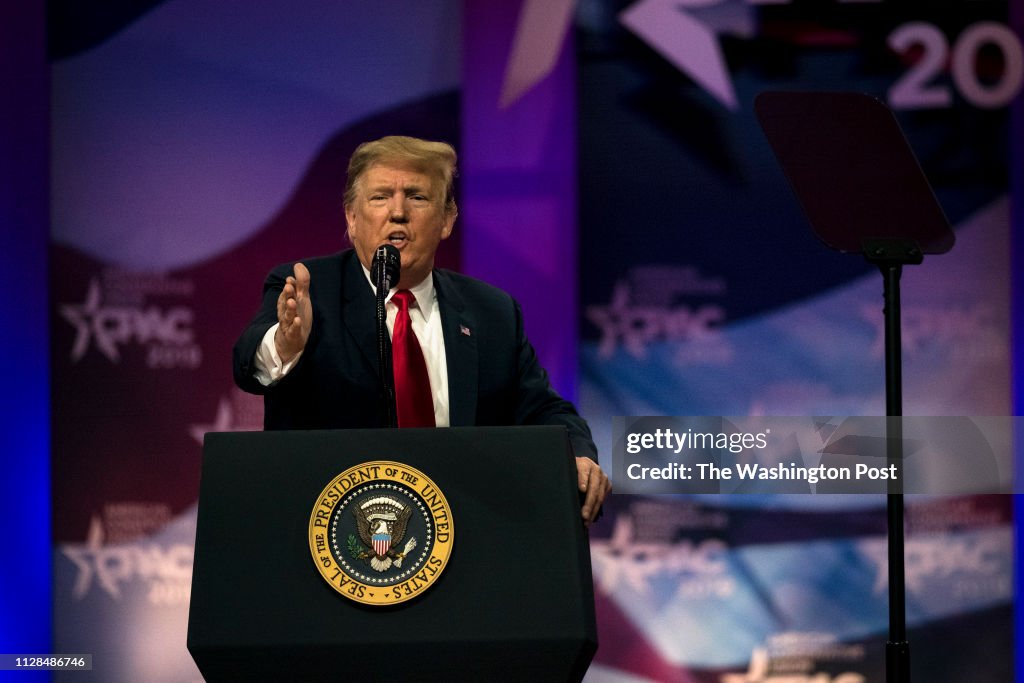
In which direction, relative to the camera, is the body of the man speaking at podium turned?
toward the camera

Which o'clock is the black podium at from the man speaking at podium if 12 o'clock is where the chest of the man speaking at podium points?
The black podium is roughly at 12 o'clock from the man speaking at podium.

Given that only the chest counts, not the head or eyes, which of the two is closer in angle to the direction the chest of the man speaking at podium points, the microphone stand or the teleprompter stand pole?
the microphone stand

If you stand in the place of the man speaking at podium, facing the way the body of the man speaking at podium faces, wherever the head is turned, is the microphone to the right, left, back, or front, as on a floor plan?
front

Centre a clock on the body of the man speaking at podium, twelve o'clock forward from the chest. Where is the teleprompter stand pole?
The teleprompter stand pole is roughly at 10 o'clock from the man speaking at podium.

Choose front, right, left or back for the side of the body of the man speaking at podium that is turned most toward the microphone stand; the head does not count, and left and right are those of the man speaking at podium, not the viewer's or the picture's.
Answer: front
